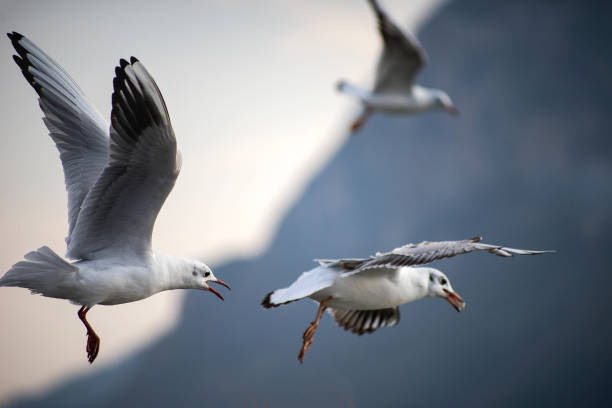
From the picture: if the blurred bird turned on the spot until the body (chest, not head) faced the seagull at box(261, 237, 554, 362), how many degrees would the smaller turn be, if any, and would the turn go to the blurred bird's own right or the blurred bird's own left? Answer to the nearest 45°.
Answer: approximately 90° to the blurred bird's own right

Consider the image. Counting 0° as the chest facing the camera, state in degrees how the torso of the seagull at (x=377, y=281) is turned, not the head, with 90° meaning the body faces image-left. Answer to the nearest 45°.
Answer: approximately 270°

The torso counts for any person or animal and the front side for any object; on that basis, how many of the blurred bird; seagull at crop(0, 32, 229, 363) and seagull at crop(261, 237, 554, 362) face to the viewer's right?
3

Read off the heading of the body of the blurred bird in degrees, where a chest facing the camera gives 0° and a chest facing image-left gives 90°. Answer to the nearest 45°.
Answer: approximately 270°

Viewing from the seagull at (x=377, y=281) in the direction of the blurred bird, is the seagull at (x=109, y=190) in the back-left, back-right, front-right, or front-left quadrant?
back-left

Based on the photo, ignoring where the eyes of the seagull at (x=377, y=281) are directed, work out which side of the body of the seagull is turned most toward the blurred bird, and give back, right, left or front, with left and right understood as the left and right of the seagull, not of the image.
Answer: left

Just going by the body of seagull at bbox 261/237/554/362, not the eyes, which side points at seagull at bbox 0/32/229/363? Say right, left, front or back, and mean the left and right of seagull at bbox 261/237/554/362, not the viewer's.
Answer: back

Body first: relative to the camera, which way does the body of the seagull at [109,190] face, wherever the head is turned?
to the viewer's right

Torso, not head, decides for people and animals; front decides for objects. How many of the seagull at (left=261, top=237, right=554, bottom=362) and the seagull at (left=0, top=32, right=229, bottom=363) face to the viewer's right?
2

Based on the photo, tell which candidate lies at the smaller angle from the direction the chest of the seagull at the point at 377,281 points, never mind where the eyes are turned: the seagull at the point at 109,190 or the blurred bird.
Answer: the blurred bird

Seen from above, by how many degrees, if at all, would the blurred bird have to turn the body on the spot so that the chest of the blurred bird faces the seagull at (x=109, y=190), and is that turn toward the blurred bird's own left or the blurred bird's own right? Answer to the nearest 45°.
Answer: approximately 90° to the blurred bird's own right
